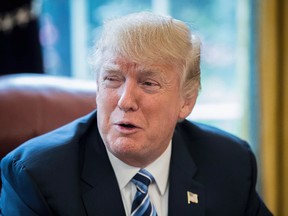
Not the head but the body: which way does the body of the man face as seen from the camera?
toward the camera

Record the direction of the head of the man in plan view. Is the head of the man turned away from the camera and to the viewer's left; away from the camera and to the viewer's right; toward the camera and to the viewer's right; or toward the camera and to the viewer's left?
toward the camera and to the viewer's left
